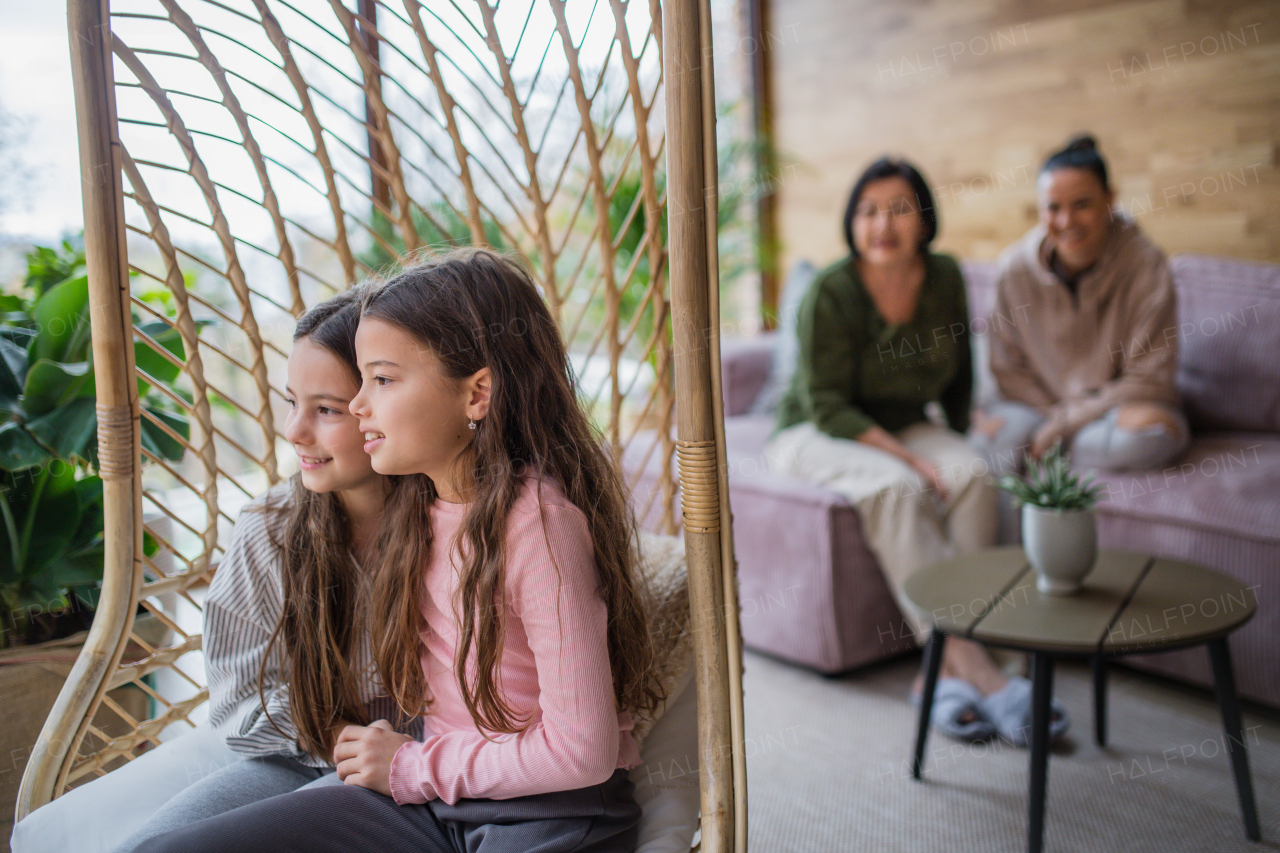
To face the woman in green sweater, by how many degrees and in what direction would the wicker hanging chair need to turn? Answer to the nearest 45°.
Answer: approximately 180°

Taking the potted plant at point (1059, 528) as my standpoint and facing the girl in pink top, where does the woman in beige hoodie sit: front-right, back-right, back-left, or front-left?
back-right

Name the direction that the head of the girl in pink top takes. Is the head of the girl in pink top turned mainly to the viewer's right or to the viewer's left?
to the viewer's left

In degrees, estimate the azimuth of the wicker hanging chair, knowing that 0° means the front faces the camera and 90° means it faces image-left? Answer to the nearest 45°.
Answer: approximately 45°

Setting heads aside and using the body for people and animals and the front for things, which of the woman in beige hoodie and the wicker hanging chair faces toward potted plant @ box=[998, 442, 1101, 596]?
the woman in beige hoodie

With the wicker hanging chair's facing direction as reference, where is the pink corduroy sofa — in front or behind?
behind
